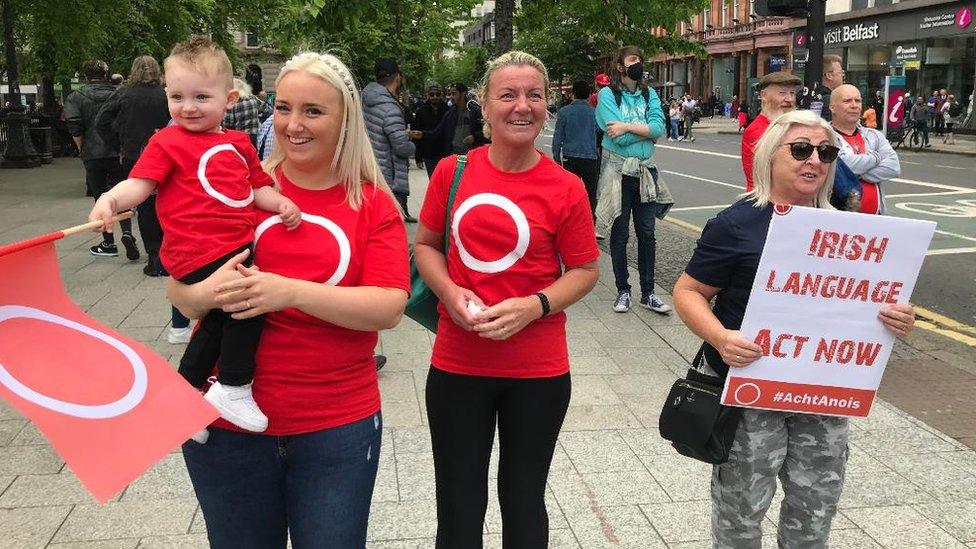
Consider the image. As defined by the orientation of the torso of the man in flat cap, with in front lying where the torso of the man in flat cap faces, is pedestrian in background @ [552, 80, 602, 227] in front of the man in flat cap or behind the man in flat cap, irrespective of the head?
behind

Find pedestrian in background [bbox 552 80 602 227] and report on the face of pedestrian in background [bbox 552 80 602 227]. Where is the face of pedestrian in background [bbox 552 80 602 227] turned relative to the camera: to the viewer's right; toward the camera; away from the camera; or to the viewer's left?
away from the camera

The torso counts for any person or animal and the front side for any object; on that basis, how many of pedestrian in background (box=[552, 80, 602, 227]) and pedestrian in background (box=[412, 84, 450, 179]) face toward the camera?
1

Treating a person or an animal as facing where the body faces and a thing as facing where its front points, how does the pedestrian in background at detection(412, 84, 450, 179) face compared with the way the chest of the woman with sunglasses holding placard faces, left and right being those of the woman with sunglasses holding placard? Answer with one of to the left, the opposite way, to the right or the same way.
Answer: the same way

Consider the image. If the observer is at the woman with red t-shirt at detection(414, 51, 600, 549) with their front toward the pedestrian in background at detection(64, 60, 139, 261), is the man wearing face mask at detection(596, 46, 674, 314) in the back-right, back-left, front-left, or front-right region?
front-right

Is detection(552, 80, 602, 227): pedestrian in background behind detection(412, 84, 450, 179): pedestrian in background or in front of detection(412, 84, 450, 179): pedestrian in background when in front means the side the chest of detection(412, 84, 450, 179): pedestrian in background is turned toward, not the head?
in front

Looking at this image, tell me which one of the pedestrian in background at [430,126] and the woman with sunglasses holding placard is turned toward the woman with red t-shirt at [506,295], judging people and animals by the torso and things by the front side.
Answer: the pedestrian in background

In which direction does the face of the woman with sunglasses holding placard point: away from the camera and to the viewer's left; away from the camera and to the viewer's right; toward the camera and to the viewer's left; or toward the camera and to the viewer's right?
toward the camera and to the viewer's right

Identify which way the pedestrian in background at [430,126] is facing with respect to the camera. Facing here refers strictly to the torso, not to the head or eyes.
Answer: toward the camera

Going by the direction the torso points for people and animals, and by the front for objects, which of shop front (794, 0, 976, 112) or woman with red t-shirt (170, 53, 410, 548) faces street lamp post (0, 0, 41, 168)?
the shop front

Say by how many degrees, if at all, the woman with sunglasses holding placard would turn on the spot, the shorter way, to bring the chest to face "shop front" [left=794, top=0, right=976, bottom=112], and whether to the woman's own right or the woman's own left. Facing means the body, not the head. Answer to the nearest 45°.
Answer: approximately 135° to the woman's own left

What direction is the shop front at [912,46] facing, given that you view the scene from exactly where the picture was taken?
facing the viewer and to the left of the viewer

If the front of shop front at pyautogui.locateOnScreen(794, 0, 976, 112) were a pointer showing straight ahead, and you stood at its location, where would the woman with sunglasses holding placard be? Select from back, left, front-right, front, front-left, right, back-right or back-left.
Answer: front-left

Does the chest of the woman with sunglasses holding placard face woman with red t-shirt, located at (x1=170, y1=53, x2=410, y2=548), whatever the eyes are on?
no

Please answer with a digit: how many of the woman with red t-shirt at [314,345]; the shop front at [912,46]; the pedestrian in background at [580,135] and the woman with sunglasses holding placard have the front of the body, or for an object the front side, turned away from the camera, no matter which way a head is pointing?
1

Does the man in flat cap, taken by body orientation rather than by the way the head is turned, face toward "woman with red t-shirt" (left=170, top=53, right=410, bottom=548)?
no

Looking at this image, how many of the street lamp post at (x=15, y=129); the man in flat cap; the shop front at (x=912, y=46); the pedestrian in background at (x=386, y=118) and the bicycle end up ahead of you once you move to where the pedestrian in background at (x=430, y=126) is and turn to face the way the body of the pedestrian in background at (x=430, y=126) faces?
2

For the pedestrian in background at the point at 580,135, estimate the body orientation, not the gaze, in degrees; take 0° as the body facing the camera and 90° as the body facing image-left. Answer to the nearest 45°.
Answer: approximately 180°

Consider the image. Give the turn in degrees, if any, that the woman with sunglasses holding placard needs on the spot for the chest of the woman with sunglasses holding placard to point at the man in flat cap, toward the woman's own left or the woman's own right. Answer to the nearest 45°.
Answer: approximately 135° to the woman's own left

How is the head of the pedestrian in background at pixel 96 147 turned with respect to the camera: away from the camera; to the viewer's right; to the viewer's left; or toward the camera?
away from the camera
